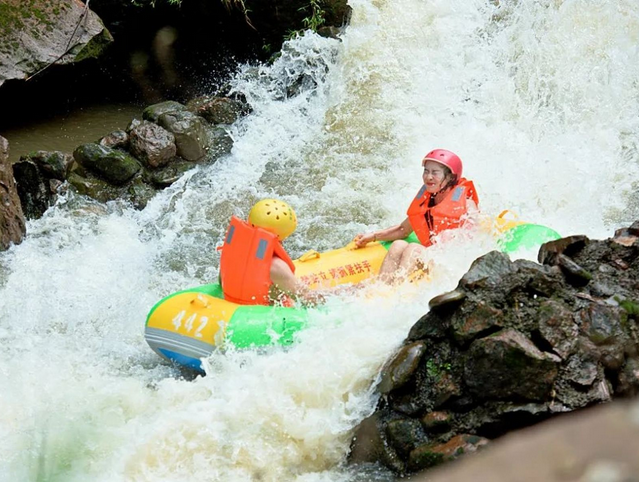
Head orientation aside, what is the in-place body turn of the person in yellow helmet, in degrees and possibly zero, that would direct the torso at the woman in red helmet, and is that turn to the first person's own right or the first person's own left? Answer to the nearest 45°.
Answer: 0° — they already face them

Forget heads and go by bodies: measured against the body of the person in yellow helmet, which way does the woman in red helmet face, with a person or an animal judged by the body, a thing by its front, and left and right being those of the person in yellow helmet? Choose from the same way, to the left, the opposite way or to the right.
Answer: the opposite way

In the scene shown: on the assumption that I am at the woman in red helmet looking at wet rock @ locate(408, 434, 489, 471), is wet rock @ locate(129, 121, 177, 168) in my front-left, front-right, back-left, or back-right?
back-right

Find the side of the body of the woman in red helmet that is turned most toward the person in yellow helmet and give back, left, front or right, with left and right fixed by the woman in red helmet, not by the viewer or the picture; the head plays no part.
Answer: front

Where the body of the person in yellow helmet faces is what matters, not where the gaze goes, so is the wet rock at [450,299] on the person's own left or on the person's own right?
on the person's own right

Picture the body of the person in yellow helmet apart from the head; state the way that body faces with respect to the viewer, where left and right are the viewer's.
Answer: facing away from the viewer and to the right of the viewer

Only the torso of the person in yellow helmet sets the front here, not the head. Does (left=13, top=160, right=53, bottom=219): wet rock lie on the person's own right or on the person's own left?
on the person's own left

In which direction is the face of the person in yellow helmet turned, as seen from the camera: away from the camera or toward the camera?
away from the camera

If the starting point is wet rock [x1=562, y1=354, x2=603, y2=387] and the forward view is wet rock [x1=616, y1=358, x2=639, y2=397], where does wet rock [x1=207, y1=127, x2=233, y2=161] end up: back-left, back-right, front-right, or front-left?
back-left

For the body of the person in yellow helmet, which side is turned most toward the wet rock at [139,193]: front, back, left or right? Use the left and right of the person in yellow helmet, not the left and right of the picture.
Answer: left

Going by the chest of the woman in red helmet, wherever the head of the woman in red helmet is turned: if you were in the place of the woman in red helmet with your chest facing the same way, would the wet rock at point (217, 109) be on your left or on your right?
on your right

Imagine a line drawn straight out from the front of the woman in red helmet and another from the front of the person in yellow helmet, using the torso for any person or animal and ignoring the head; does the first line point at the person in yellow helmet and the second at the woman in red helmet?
yes

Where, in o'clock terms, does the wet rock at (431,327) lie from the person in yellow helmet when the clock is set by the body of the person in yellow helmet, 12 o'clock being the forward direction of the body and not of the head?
The wet rock is roughly at 3 o'clock from the person in yellow helmet.

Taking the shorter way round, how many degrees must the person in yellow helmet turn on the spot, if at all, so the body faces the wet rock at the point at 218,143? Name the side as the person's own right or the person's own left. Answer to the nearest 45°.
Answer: approximately 45° to the person's own left

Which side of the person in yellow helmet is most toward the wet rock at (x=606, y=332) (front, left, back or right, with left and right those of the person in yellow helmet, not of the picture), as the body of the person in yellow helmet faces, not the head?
right
